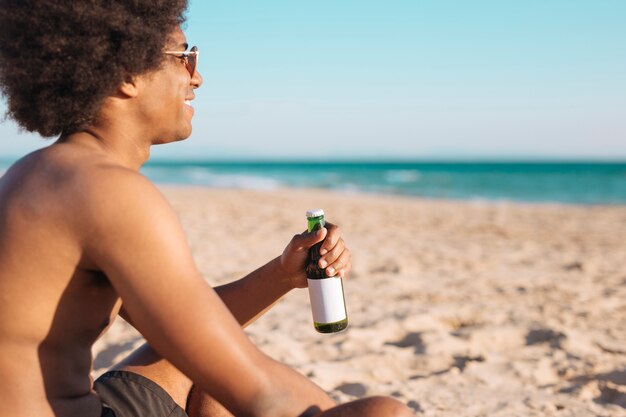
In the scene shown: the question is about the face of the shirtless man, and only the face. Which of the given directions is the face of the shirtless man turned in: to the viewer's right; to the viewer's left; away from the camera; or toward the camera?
to the viewer's right

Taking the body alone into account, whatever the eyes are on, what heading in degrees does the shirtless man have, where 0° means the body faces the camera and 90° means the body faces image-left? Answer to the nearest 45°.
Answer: approximately 225°
